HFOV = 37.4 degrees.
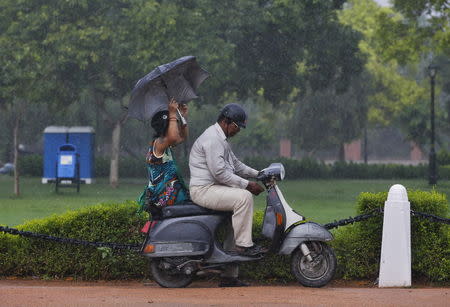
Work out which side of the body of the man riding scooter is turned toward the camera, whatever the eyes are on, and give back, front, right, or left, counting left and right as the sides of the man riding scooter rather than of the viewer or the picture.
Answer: right

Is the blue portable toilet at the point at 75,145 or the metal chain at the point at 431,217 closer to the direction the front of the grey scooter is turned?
the metal chain

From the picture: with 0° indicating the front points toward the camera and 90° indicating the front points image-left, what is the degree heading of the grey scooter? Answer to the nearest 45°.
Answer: approximately 270°

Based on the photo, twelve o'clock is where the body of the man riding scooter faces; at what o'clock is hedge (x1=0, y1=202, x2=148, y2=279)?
The hedge is roughly at 7 o'clock from the man riding scooter.

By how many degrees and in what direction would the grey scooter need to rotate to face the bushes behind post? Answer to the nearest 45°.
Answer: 0° — it already faces it

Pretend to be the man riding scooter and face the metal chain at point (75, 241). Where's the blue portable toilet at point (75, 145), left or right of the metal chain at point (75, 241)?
right

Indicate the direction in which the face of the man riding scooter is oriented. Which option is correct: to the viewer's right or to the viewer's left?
to the viewer's right

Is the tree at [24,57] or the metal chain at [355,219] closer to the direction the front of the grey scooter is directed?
the metal chain

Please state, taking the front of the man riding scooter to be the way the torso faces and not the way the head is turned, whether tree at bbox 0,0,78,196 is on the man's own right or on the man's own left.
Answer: on the man's own left

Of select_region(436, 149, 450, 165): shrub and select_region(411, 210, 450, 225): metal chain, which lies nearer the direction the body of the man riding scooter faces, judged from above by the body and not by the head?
the metal chain

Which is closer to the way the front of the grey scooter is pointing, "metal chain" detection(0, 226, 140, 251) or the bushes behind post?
the bushes behind post

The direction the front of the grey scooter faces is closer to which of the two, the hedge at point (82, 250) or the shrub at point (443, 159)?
the shrub
